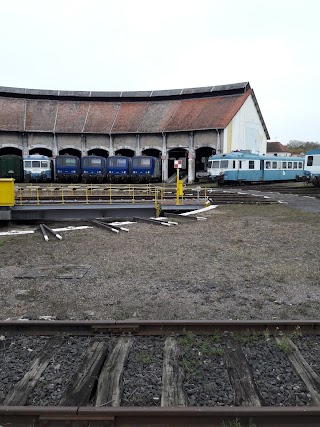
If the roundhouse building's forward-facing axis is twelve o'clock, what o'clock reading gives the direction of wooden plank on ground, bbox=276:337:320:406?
The wooden plank on ground is roughly at 12 o'clock from the roundhouse building.

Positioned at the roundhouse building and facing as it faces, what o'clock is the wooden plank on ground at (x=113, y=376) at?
The wooden plank on ground is roughly at 12 o'clock from the roundhouse building.

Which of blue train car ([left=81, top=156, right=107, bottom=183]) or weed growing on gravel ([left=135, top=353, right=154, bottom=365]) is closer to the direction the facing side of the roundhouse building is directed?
the weed growing on gravel

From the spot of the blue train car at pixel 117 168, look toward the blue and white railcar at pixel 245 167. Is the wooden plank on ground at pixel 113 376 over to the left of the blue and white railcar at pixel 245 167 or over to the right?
right

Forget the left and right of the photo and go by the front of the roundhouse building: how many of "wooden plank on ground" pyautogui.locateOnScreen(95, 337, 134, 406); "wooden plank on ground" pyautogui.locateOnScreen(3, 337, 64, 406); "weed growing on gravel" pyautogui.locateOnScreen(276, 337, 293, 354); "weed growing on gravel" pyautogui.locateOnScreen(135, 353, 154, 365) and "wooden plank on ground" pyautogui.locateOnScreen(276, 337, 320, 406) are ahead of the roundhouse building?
5

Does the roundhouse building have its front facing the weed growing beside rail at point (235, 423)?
yes

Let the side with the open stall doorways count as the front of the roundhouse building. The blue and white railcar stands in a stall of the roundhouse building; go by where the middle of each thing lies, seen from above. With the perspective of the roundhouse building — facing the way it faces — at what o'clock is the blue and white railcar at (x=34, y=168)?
The blue and white railcar is roughly at 2 o'clock from the roundhouse building.

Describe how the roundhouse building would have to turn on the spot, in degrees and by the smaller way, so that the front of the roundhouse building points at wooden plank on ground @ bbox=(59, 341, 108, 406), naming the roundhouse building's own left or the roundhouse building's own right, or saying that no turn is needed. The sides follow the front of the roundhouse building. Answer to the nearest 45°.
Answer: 0° — it already faces it

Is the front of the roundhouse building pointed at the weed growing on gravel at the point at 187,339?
yes

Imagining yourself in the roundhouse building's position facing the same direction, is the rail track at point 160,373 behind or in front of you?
in front

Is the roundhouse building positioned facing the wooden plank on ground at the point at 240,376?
yes

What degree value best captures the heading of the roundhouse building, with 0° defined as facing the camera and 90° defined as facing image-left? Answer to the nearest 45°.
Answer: approximately 0°

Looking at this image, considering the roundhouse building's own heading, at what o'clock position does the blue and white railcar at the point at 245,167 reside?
The blue and white railcar is roughly at 11 o'clock from the roundhouse building.

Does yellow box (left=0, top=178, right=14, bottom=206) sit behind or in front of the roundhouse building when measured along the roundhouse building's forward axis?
in front

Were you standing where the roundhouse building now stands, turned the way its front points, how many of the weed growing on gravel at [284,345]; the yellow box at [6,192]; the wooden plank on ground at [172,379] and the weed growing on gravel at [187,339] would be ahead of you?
4
